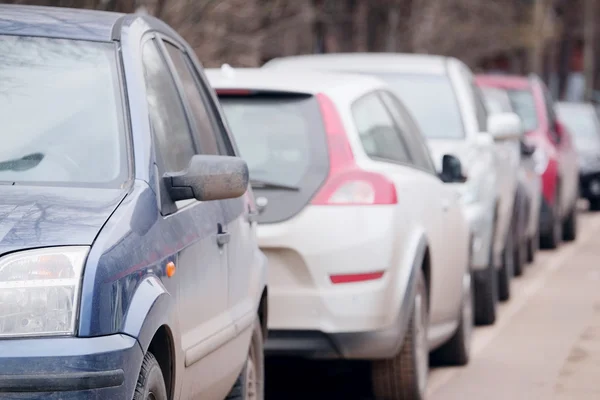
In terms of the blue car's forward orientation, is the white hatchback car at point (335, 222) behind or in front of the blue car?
behind

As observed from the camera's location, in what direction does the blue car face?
facing the viewer and to the left of the viewer

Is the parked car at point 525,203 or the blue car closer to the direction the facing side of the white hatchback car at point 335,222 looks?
the parked car

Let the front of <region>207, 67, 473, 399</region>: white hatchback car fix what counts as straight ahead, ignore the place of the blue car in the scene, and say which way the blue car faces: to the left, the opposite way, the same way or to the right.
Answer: the opposite way

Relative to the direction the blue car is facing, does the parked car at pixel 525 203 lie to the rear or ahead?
to the rear

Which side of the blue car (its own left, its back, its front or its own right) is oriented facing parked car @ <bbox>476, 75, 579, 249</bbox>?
back

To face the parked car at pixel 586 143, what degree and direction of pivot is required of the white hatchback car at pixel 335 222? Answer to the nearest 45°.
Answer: approximately 45° to its left

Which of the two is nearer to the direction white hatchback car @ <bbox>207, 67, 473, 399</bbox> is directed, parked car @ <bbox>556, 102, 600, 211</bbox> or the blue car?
the parked car

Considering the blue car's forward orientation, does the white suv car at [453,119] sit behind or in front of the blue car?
behind

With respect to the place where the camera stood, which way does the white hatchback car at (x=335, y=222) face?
facing away from the viewer and to the right of the viewer

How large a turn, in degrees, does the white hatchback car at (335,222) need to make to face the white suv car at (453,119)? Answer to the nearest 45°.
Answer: approximately 45° to its left
